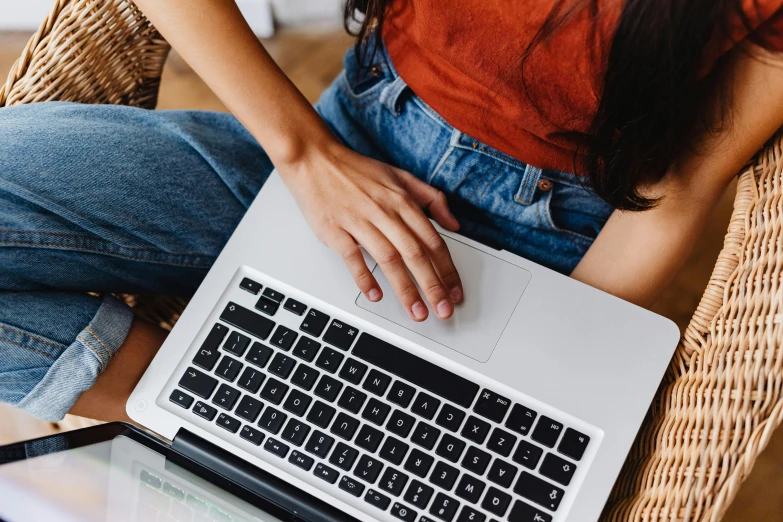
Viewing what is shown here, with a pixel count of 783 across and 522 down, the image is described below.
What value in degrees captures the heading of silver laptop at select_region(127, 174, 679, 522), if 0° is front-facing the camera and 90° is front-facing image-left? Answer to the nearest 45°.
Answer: approximately 225°

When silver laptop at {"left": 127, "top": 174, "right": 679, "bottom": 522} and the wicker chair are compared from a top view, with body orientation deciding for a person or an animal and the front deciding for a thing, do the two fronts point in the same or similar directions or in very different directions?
very different directions

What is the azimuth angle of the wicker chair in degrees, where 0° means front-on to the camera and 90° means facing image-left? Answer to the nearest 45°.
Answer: approximately 45°
